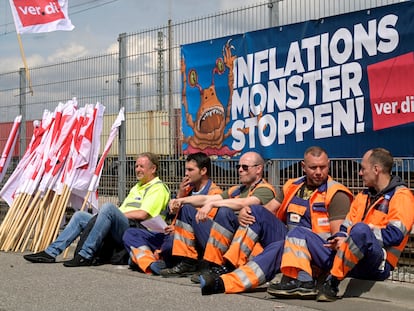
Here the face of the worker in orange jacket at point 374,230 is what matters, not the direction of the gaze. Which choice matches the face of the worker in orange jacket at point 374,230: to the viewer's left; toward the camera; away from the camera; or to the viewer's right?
to the viewer's left

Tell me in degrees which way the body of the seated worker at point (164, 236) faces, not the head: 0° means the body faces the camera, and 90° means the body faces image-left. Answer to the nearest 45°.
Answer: approximately 45°

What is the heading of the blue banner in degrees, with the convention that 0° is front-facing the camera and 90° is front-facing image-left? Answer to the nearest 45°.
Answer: approximately 45°

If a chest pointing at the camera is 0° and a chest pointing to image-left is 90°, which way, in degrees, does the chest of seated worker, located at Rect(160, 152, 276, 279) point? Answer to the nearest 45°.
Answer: approximately 45°

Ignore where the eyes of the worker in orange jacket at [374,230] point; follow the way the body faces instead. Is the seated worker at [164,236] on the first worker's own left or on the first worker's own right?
on the first worker's own right
